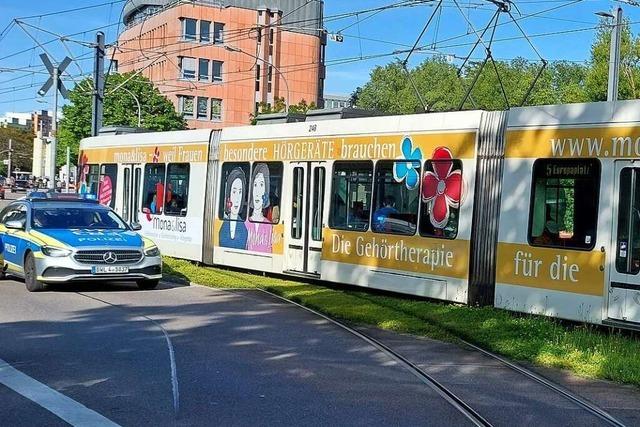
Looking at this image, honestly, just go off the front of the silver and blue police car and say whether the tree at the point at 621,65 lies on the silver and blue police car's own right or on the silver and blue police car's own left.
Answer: on the silver and blue police car's own left

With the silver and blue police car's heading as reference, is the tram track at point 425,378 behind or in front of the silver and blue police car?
in front

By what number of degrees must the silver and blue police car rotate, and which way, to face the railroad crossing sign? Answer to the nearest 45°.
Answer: approximately 135° to its left

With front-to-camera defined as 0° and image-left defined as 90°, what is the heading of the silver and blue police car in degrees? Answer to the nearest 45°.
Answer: approximately 315°

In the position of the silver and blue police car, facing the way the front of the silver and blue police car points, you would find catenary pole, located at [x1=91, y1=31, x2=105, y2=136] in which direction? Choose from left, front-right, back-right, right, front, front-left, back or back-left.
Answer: back-left

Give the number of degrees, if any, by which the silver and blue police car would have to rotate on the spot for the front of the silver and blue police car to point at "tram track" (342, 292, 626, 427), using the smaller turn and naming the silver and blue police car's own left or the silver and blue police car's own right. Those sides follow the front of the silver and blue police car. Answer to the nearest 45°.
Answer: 0° — it already faces it

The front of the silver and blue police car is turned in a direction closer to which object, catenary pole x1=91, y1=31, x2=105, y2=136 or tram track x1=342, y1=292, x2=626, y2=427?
the tram track
